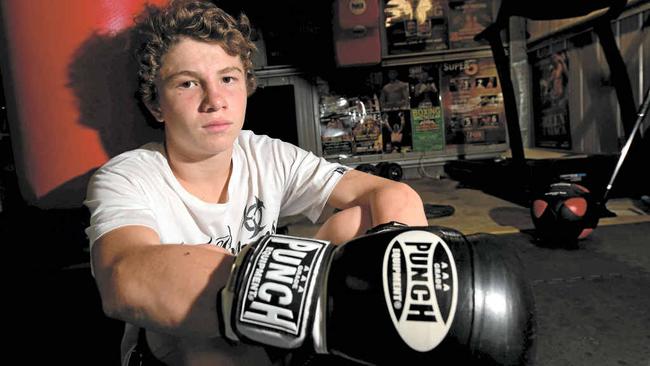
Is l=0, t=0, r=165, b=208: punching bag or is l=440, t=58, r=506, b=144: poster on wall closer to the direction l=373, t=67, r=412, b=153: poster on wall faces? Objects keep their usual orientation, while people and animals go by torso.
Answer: the punching bag

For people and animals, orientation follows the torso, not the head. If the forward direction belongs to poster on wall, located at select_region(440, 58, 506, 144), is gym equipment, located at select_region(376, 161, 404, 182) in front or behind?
in front

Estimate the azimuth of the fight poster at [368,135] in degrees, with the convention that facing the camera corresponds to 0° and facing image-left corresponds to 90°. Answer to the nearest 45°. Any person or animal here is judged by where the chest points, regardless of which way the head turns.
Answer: approximately 0°

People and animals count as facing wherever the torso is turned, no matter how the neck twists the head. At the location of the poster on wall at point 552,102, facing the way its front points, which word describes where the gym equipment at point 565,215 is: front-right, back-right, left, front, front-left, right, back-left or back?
front-left
